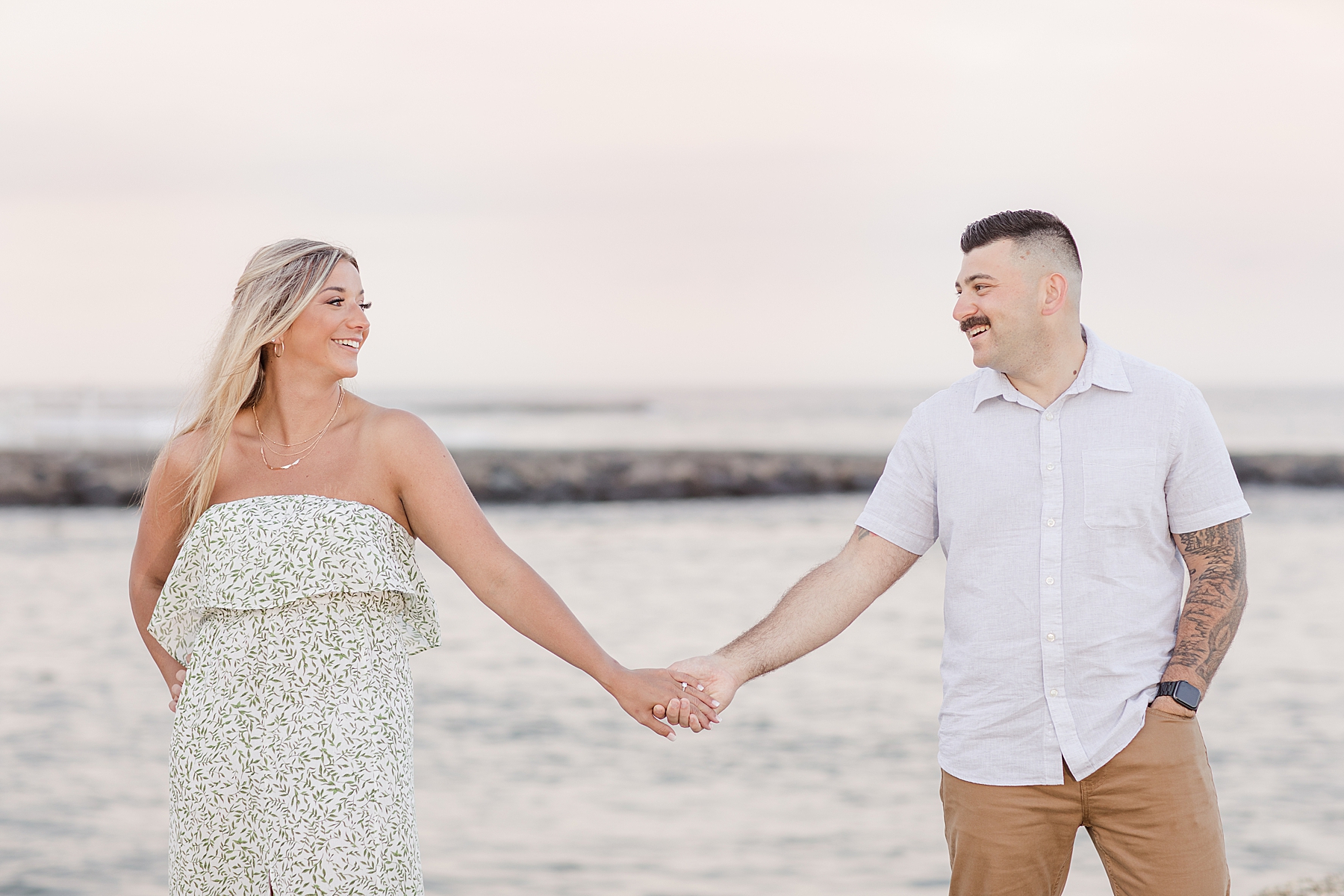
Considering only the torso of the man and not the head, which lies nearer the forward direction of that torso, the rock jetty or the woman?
the woman

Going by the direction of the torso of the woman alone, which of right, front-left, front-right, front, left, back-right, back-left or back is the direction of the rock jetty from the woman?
back

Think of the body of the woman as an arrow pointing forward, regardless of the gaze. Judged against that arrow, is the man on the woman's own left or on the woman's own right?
on the woman's own left

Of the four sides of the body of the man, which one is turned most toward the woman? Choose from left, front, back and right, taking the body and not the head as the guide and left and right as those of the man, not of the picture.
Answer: right

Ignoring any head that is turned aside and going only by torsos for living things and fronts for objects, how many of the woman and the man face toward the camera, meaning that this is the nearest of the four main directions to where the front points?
2

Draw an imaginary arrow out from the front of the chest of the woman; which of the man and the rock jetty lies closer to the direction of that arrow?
the man

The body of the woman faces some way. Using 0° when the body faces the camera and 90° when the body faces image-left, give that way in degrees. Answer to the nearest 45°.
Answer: approximately 0°

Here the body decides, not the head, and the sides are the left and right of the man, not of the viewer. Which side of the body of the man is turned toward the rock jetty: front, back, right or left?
back

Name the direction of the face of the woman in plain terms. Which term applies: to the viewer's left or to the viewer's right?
to the viewer's right

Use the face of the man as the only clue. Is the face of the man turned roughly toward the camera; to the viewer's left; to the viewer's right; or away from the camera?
to the viewer's left
